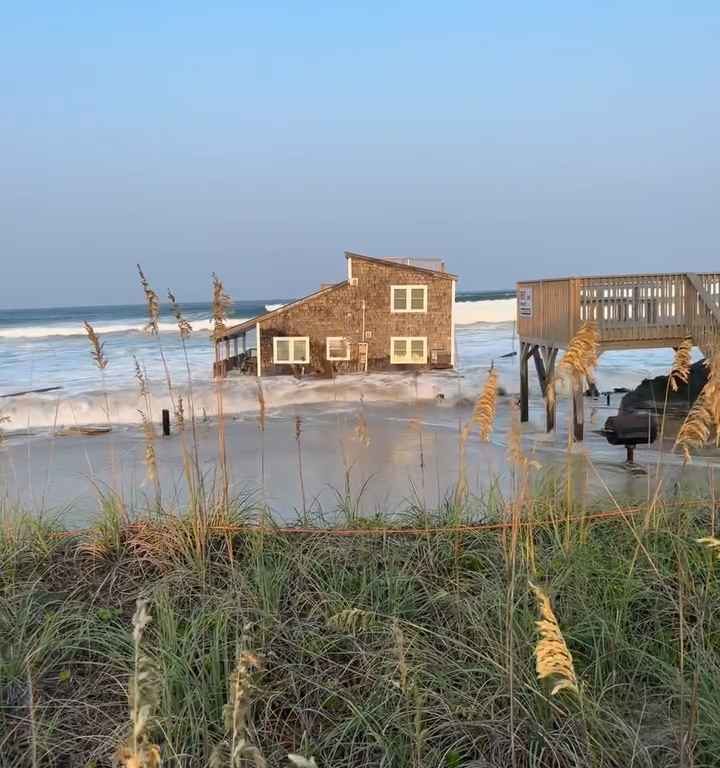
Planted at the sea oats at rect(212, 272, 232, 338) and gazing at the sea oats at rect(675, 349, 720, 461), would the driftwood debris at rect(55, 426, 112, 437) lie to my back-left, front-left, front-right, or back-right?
back-left

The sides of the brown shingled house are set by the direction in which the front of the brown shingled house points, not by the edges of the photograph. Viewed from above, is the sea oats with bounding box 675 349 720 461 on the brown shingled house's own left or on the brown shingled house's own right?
on the brown shingled house's own left

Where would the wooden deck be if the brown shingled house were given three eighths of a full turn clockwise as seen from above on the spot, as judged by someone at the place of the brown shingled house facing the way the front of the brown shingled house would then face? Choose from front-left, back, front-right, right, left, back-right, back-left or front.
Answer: back-right

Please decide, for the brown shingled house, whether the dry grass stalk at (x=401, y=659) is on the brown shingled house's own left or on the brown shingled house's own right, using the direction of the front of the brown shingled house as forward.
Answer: on the brown shingled house's own left

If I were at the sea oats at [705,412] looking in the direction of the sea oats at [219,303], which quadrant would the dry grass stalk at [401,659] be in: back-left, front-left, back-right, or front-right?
front-left

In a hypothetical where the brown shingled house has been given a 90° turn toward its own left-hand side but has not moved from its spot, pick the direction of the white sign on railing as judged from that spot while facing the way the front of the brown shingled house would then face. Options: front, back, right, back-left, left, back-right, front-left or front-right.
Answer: front
